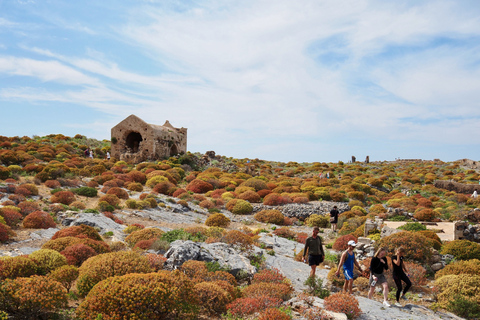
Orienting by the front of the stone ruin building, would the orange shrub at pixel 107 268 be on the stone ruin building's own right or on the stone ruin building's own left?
on the stone ruin building's own left

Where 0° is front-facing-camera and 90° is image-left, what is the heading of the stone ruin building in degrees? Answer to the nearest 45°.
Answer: approximately 45°

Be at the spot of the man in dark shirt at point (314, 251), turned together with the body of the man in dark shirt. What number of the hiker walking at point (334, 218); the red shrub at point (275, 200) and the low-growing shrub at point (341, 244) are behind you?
3

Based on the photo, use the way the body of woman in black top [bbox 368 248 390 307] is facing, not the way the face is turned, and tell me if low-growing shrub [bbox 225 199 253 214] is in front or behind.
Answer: behind

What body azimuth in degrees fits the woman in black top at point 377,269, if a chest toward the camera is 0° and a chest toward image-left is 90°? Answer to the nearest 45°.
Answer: approximately 315°

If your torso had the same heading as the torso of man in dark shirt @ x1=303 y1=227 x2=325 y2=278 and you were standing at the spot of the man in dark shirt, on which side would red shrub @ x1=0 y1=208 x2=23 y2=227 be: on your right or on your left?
on your right

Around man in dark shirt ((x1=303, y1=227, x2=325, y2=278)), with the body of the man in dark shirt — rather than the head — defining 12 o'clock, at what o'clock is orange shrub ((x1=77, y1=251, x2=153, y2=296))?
The orange shrub is roughly at 2 o'clock from the man in dark shirt.

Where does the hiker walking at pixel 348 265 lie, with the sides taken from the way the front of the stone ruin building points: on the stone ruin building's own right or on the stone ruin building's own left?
on the stone ruin building's own left

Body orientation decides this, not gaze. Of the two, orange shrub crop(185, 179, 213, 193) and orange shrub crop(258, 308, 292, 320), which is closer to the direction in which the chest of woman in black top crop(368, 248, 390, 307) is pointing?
the orange shrub crop(258, 308, 292, 320)
